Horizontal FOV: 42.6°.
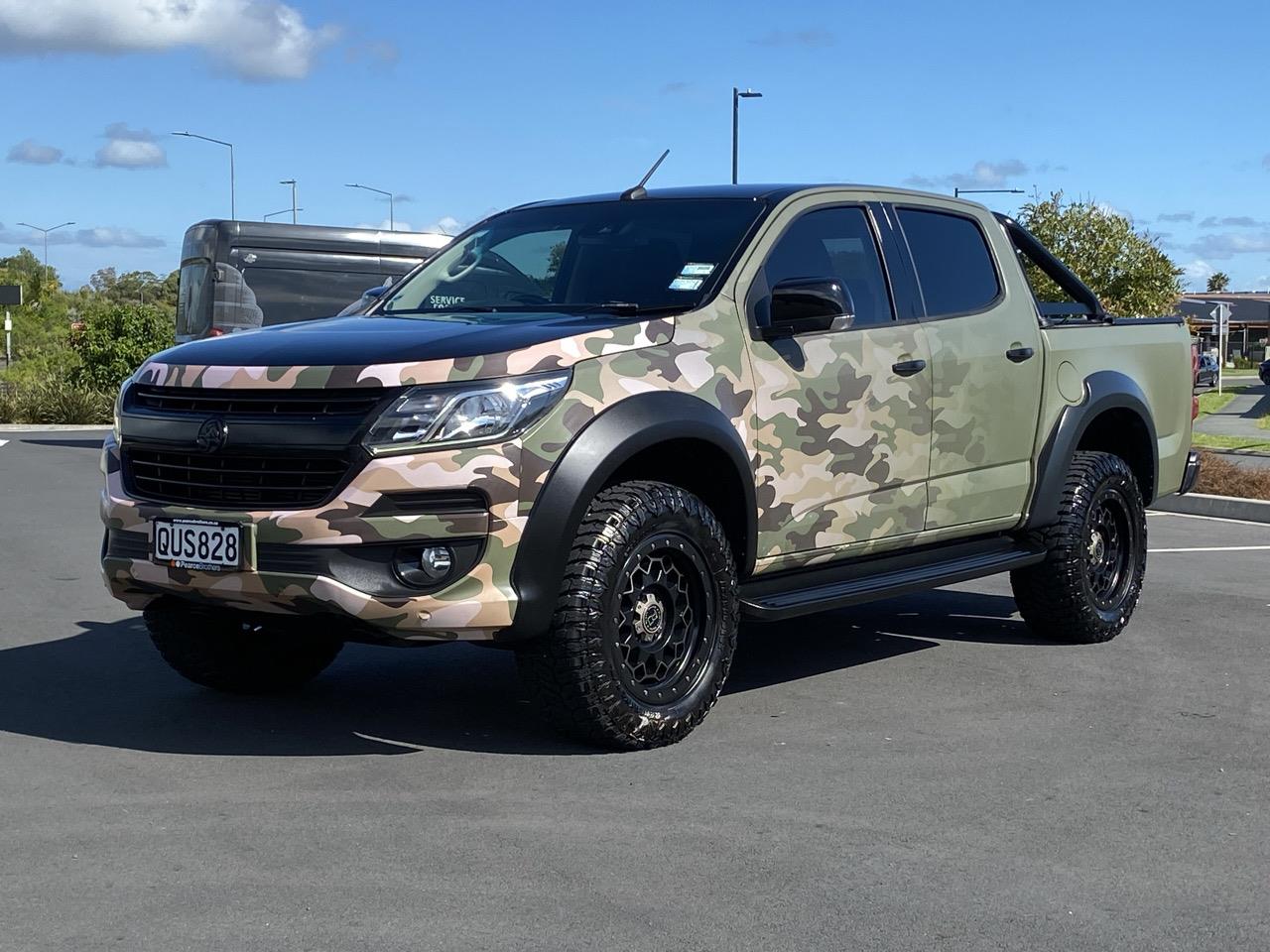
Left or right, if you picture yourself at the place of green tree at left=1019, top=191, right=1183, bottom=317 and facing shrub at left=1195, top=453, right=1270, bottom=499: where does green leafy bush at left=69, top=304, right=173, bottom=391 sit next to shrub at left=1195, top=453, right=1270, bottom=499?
right

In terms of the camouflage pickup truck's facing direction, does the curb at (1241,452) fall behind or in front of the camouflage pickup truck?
behind

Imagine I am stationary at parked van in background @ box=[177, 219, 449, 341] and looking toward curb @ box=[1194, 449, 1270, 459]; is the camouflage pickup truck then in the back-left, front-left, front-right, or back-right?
front-right

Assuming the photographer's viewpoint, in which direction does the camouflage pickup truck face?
facing the viewer and to the left of the viewer

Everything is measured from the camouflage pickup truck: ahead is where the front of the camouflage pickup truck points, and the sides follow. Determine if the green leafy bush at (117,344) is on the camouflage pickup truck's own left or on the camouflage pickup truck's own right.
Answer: on the camouflage pickup truck's own right

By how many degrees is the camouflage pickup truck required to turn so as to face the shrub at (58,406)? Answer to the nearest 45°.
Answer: approximately 90° to its right

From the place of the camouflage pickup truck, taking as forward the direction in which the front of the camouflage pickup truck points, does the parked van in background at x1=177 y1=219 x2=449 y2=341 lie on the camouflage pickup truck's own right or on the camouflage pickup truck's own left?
on the camouflage pickup truck's own right

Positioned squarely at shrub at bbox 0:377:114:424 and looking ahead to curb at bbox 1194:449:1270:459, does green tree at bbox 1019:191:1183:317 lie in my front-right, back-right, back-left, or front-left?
front-left

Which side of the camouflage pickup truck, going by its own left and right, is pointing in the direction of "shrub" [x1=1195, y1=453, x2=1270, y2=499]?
back

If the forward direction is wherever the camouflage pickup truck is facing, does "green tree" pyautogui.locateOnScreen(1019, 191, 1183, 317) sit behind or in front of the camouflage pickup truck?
behind
